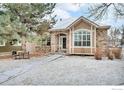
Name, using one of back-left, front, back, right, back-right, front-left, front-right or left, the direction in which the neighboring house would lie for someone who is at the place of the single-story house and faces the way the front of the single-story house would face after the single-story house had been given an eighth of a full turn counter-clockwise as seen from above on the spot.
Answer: back-right

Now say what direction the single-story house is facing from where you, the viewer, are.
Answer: facing the viewer
